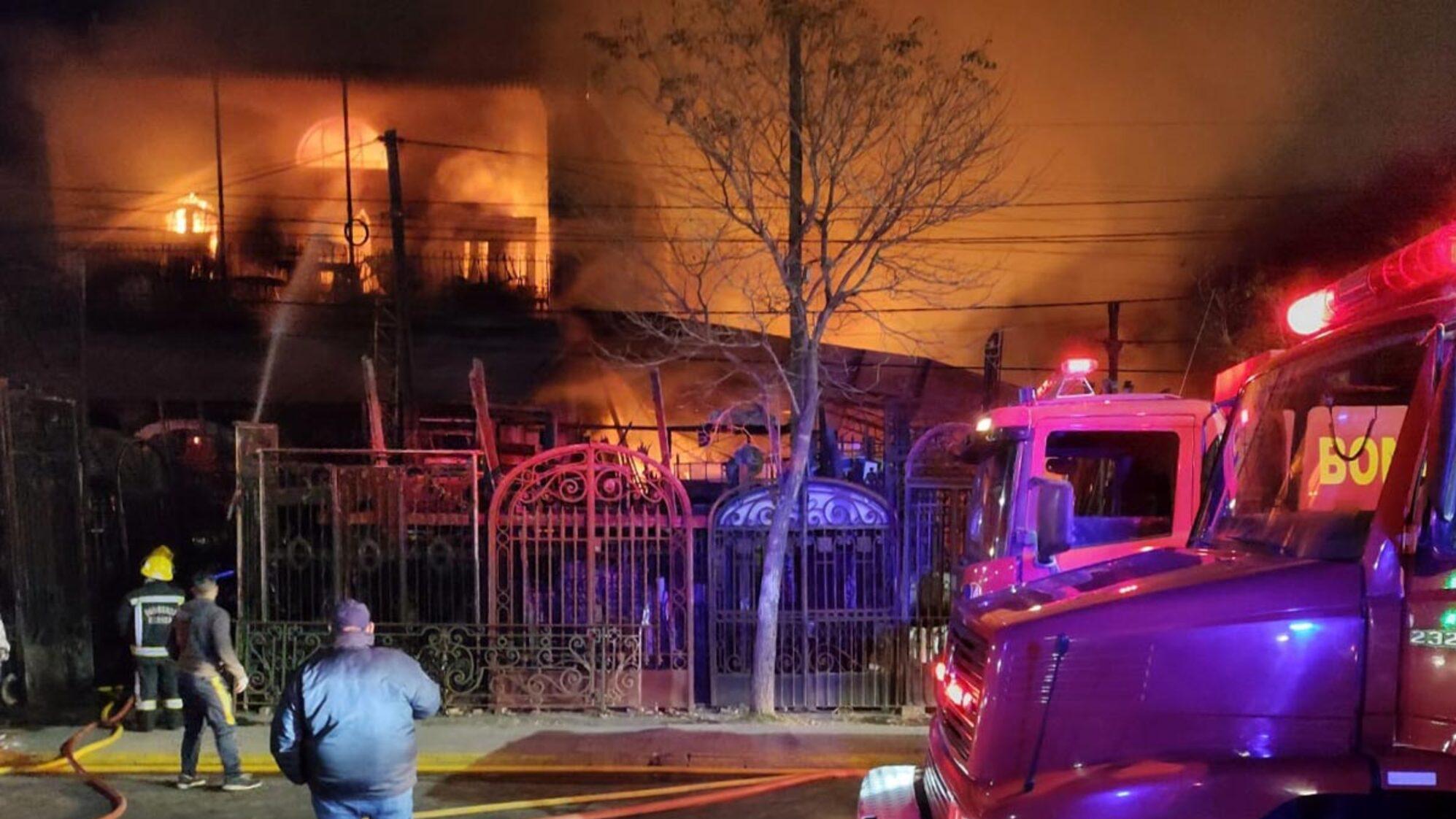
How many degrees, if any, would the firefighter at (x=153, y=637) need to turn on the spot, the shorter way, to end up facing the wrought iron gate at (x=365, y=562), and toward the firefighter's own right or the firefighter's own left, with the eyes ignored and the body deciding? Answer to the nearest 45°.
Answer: approximately 90° to the firefighter's own right

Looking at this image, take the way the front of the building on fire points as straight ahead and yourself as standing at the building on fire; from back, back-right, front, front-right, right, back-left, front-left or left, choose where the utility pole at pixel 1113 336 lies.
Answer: left

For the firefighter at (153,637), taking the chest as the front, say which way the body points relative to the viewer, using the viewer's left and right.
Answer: facing away from the viewer

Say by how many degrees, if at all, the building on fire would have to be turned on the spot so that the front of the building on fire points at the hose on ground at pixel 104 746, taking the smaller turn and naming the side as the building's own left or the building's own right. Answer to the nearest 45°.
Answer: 0° — it already faces it

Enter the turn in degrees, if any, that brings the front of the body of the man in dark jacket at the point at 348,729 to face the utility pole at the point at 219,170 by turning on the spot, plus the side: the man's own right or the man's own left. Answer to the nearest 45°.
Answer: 0° — they already face it

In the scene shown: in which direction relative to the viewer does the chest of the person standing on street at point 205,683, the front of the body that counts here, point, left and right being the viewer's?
facing away from the viewer and to the right of the viewer

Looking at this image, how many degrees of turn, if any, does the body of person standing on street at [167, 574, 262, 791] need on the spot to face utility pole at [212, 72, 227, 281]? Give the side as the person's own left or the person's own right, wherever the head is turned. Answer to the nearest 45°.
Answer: approximately 45° to the person's own left

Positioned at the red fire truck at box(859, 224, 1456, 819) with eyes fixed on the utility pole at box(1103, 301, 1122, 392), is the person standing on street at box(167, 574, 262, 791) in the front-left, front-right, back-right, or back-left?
front-left

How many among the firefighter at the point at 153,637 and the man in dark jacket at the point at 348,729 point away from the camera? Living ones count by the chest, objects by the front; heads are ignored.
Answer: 2

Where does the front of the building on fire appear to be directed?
toward the camera

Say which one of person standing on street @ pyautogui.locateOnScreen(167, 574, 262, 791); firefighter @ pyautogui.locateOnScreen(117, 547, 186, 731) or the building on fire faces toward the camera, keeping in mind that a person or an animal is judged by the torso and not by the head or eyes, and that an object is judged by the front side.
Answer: the building on fire

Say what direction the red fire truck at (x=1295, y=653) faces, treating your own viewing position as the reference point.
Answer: facing the viewer and to the left of the viewer

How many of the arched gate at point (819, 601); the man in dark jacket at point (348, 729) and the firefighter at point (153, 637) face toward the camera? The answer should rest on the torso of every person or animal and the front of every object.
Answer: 1

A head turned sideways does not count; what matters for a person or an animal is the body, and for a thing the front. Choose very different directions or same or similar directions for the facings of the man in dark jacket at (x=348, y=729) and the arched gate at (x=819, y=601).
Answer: very different directions

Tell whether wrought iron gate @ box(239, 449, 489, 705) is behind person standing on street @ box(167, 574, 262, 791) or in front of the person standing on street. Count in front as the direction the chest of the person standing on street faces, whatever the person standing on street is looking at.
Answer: in front

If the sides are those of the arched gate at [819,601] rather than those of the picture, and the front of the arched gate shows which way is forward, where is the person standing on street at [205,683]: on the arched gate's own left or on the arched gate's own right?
on the arched gate's own right

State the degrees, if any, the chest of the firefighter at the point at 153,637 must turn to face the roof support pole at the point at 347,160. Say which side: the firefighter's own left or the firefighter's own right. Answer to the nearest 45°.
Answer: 0° — they already face it

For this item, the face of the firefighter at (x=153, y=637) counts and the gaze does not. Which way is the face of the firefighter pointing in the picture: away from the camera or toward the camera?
away from the camera

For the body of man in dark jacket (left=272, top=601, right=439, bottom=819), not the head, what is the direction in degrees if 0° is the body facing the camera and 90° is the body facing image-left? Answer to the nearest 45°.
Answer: approximately 180°

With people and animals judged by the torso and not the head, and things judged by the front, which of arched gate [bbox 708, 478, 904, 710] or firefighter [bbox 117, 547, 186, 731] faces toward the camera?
the arched gate
